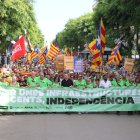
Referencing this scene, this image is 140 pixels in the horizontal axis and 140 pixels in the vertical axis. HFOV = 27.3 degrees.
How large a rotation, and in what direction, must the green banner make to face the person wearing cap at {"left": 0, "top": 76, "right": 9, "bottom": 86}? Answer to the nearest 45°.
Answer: approximately 90° to its right

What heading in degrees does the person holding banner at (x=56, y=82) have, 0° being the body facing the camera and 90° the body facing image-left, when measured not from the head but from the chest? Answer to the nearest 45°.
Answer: approximately 0°

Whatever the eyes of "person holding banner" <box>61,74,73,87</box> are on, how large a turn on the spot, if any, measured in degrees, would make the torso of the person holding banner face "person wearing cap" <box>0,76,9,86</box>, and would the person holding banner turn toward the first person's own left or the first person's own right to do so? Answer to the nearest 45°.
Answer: approximately 90° to the first person's own right

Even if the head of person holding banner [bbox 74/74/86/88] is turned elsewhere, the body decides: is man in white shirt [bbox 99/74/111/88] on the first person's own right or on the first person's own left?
on the first person's own left

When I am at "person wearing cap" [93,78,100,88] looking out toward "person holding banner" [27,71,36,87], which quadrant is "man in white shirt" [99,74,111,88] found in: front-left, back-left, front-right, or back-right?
back-left
